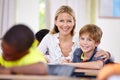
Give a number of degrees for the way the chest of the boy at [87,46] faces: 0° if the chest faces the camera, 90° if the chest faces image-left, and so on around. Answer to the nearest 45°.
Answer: approximately 45°
